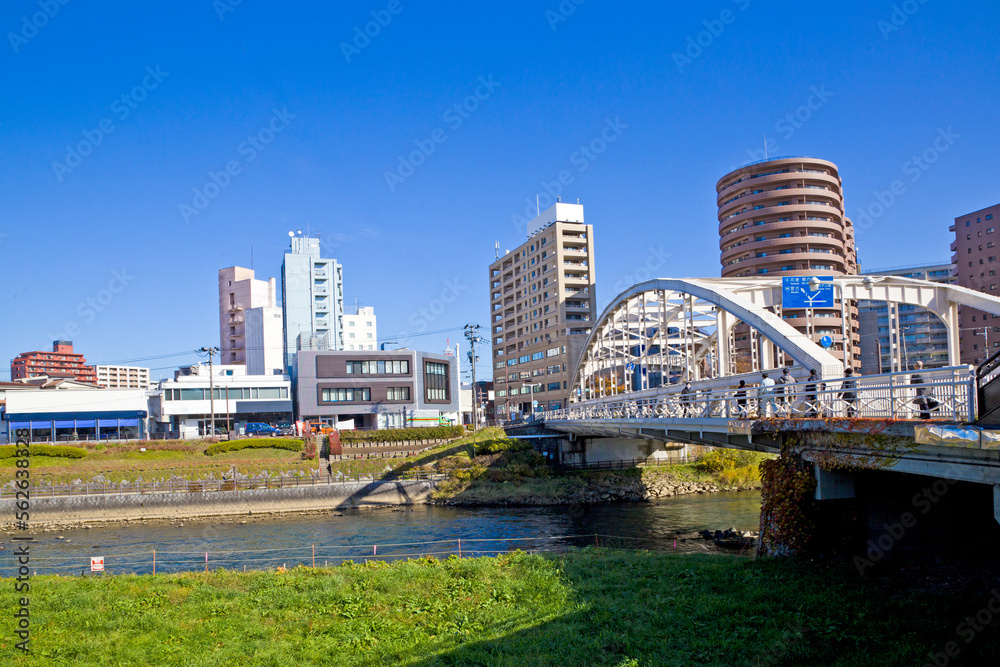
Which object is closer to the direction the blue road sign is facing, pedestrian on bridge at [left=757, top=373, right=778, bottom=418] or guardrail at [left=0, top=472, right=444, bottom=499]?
the pedestrian on bridge

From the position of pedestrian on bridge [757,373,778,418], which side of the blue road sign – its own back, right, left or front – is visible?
front

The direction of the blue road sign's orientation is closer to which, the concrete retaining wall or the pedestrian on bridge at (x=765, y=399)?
the pedestrian on bridge

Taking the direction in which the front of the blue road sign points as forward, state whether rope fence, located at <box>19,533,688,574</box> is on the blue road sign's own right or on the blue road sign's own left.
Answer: on the blue road sign's own right

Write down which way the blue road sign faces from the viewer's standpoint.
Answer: facing the viewer

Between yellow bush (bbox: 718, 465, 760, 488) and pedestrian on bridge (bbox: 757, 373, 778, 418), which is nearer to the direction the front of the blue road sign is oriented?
the pedestrian on bridge
